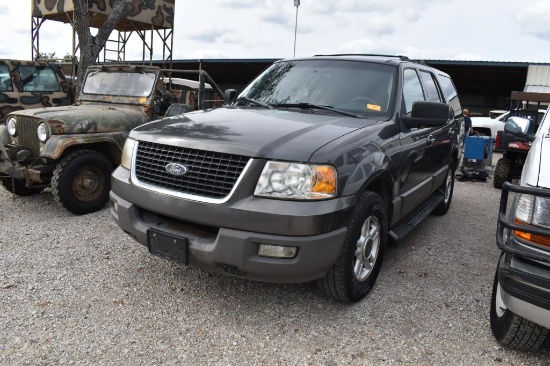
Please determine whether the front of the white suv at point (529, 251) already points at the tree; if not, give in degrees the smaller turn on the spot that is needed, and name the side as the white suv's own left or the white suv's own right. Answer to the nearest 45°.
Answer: approximately 135° to the white suv's own right

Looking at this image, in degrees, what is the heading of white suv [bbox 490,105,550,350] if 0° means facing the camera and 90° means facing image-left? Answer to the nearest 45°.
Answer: approximately 0°

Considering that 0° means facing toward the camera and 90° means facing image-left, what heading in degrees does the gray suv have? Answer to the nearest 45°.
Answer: approximately 45°

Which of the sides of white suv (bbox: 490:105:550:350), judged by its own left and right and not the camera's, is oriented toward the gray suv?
right

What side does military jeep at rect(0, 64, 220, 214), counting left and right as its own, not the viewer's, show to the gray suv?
left

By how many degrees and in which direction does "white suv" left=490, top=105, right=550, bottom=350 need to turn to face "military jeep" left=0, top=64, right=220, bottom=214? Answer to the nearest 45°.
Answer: approximately 90° to its right

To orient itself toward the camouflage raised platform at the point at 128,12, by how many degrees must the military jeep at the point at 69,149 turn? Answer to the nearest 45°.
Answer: approximately 135° to its right

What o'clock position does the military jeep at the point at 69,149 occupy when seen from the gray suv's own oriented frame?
The military jeep is roughly at 3 o'clock from the gray suv.

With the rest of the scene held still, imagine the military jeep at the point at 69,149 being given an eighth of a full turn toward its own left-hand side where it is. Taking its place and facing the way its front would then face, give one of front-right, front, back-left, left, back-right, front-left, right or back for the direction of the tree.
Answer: back
